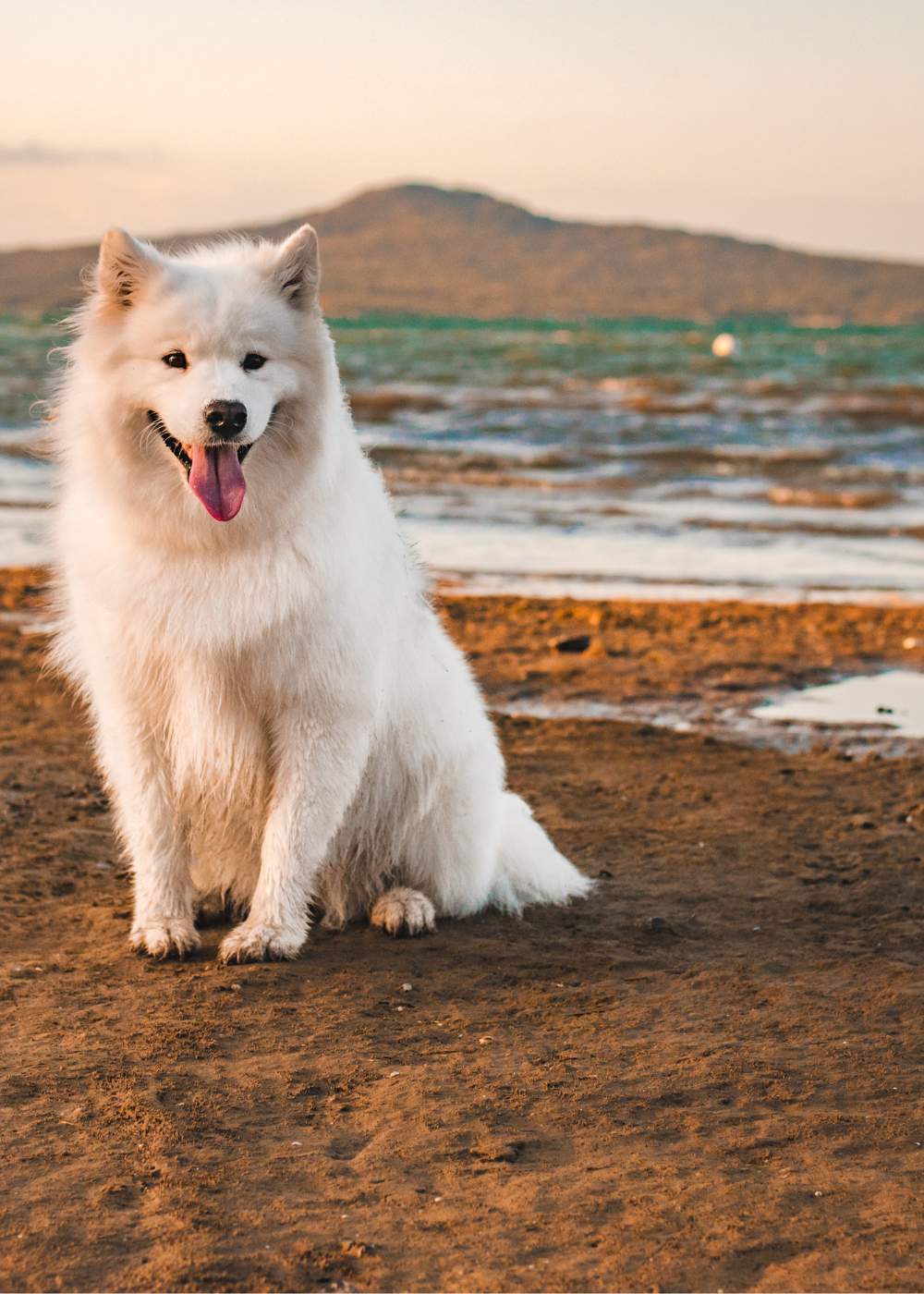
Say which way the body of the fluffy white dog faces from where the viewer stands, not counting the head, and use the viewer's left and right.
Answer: facing the viewer and to the left of the viewer
